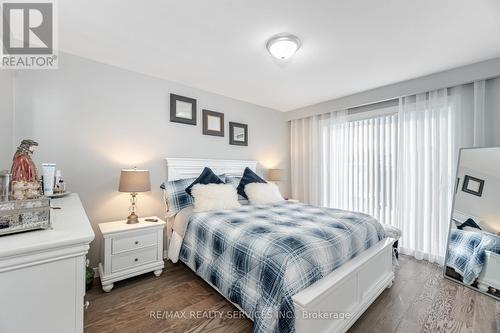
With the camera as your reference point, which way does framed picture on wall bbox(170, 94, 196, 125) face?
facing the viewer and to the right of the viewer

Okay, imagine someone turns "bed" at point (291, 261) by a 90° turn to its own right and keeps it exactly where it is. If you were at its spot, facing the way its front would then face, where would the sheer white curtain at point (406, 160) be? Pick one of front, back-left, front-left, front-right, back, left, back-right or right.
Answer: back

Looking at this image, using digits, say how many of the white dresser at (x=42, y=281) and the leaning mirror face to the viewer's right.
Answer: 1

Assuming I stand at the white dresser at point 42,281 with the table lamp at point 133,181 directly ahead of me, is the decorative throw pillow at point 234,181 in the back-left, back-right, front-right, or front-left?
front-right

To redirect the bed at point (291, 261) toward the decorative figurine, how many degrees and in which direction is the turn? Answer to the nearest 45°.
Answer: approximately 90° to its right

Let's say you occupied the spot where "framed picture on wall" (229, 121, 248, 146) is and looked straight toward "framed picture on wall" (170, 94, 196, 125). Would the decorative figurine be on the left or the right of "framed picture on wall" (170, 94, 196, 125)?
left

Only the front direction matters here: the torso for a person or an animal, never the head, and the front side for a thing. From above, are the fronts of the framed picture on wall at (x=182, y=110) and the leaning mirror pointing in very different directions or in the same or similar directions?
very different directions

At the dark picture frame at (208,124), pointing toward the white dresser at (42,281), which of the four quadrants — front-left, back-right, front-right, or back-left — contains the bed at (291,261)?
front-left

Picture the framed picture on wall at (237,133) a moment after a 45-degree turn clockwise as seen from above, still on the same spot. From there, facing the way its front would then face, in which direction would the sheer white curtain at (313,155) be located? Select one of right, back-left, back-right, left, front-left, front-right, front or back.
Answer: left

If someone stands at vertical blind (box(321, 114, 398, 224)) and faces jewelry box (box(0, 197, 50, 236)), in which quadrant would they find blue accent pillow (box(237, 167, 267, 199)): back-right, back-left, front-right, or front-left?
front-right

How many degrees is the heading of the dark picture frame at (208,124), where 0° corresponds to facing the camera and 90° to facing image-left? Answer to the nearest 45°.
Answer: approximately 315°

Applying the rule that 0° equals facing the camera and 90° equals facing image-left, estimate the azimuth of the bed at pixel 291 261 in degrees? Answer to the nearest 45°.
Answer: approximately 315°

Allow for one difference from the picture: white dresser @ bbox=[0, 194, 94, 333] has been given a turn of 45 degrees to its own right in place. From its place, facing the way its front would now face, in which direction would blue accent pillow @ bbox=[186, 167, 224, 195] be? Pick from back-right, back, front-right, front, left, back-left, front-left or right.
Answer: left

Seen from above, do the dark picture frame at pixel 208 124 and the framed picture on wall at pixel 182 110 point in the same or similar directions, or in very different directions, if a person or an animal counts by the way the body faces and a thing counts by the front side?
same or similar directions

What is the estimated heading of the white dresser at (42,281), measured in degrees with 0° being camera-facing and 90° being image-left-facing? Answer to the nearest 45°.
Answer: approximately 270°

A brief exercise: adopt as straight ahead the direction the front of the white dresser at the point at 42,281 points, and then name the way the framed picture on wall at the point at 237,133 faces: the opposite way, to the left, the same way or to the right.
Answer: to the right

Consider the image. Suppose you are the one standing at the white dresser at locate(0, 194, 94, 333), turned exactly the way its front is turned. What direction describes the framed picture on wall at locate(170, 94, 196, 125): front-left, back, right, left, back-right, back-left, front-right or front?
front-left

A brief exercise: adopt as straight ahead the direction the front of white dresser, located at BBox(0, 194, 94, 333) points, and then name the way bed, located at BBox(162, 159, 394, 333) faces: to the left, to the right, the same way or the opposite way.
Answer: to the right
